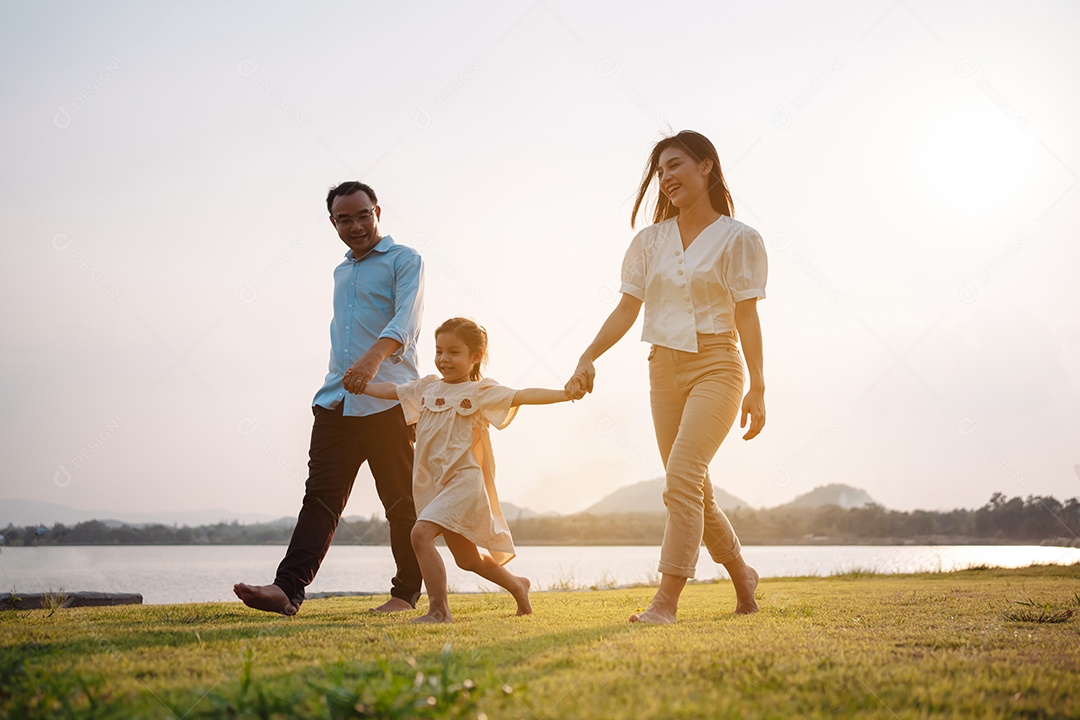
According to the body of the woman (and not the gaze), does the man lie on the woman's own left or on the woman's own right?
on the woman's own right

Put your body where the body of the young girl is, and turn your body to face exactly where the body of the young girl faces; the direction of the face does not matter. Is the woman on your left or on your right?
on your left

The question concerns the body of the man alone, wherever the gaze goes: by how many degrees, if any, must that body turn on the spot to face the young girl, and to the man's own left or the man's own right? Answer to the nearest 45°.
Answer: approximately 90° to the man's own left

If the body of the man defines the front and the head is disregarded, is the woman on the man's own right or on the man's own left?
on the man's own left
